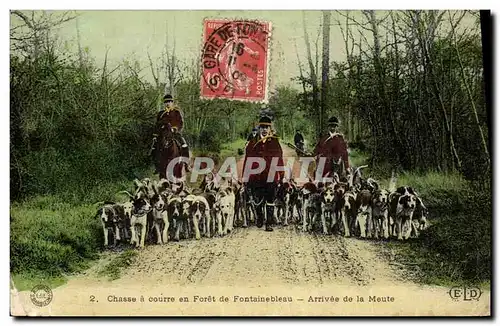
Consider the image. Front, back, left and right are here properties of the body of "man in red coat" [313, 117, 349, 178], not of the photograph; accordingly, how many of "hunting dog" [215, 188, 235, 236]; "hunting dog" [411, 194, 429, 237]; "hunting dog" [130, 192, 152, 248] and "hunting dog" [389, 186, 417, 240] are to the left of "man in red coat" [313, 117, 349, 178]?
2

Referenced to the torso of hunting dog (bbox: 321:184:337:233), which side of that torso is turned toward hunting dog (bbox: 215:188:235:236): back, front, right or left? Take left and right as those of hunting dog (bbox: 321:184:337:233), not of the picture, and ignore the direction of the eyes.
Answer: right

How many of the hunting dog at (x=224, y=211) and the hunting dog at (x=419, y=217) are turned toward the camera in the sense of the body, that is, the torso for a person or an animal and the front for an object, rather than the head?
2

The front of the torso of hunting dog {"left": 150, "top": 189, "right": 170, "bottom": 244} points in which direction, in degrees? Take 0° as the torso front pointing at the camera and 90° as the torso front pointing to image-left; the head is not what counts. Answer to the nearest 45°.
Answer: approximately 0°

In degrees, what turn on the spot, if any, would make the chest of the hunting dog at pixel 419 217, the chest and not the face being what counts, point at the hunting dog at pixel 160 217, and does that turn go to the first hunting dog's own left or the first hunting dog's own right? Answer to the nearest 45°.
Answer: approximately 90° to the first hunting dog's own right

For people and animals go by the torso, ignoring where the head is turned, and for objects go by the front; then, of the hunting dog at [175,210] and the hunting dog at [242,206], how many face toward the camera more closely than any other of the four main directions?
2

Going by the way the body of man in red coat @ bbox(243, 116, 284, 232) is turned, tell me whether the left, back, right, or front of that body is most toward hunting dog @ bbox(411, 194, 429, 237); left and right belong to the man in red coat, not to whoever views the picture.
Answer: left
